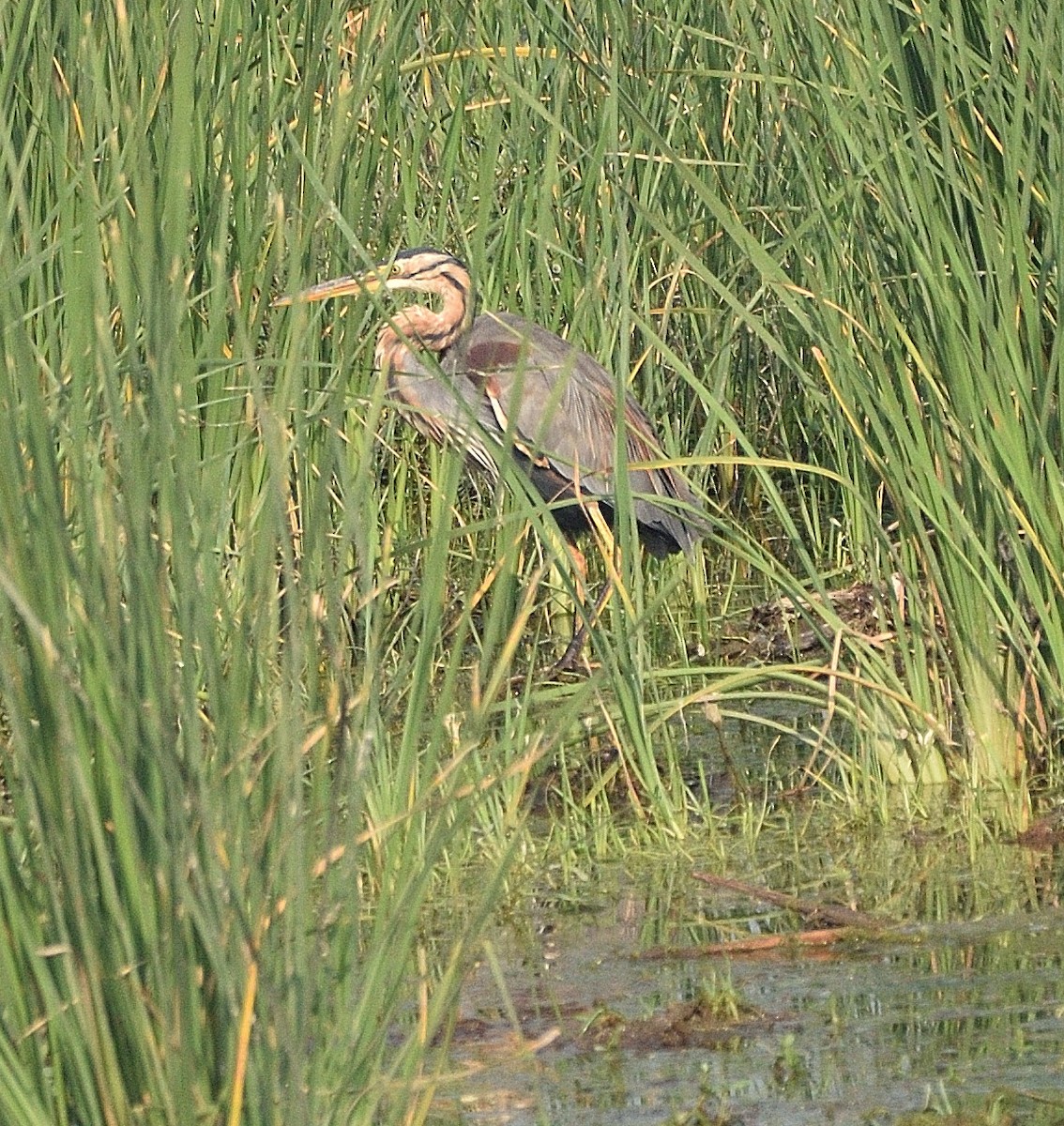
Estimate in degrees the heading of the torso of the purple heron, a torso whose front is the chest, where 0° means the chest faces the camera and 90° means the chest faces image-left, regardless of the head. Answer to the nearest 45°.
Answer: approximately 90°
